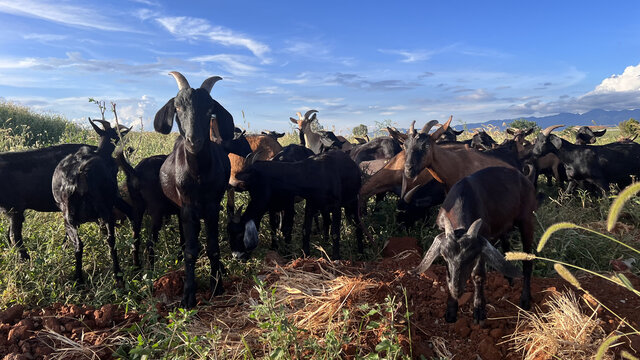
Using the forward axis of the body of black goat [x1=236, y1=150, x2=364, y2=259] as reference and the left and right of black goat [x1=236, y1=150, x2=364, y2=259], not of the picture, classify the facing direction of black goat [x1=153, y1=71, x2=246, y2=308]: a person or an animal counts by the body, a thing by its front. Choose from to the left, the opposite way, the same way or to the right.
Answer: to the left

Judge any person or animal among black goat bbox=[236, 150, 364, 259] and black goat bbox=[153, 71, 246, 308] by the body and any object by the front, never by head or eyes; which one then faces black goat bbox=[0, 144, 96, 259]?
black goat bbox=[236, 150, 364, 259]

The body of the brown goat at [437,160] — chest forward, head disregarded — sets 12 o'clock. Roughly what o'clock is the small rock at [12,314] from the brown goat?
The small rock is roughly at 12 o'clock from the brown goat.

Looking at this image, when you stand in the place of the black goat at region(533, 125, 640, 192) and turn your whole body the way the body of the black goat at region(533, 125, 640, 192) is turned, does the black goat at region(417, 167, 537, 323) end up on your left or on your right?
on your left

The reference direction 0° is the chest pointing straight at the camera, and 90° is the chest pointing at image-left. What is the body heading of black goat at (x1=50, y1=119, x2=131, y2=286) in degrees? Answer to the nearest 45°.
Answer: approximately 225°

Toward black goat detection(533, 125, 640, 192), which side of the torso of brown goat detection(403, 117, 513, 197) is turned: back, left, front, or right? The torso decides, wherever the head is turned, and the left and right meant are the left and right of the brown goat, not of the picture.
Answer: back

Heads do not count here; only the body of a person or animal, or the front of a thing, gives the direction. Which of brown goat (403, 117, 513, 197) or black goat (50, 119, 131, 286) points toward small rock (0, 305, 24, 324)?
the brown goat

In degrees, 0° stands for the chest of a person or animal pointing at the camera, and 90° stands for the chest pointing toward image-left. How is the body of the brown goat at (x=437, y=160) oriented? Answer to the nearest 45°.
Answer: approximately 45°

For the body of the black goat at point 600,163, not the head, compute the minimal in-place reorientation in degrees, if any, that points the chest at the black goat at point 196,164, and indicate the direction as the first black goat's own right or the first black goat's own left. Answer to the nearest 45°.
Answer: approximately 45° to the first black goat's own left

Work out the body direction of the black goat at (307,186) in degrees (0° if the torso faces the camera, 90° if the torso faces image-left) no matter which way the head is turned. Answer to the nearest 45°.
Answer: approximately 90°
